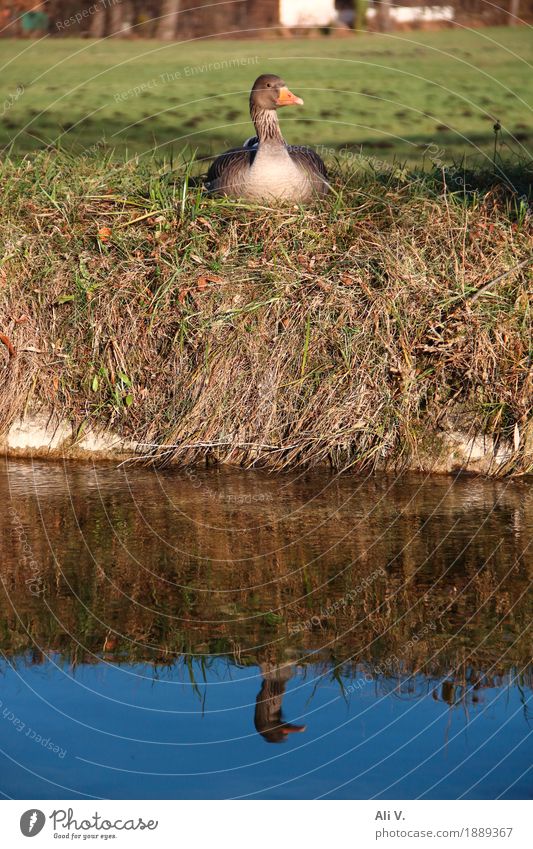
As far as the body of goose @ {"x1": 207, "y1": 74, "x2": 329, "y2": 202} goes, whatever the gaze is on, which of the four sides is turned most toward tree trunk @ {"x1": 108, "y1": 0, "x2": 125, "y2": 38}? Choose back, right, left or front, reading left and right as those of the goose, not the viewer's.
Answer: back

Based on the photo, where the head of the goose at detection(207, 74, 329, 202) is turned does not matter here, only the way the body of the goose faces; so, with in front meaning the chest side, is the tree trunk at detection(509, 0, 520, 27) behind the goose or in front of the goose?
behind

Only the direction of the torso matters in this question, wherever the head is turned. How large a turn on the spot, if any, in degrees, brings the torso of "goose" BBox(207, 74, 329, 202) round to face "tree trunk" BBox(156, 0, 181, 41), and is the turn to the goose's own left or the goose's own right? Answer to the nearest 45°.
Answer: approximately 180°

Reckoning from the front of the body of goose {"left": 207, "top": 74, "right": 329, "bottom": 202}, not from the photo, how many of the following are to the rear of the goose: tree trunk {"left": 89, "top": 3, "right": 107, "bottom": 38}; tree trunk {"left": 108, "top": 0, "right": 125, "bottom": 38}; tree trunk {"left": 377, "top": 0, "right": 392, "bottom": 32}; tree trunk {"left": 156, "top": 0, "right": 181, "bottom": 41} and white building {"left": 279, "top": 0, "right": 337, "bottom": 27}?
5

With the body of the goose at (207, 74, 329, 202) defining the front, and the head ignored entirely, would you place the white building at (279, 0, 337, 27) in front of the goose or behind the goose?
behind

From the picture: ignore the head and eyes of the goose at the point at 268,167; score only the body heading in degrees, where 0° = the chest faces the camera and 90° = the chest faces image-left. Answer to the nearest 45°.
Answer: approximately 0°

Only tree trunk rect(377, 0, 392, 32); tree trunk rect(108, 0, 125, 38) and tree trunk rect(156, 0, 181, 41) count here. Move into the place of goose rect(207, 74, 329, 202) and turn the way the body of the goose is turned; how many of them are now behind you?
3
